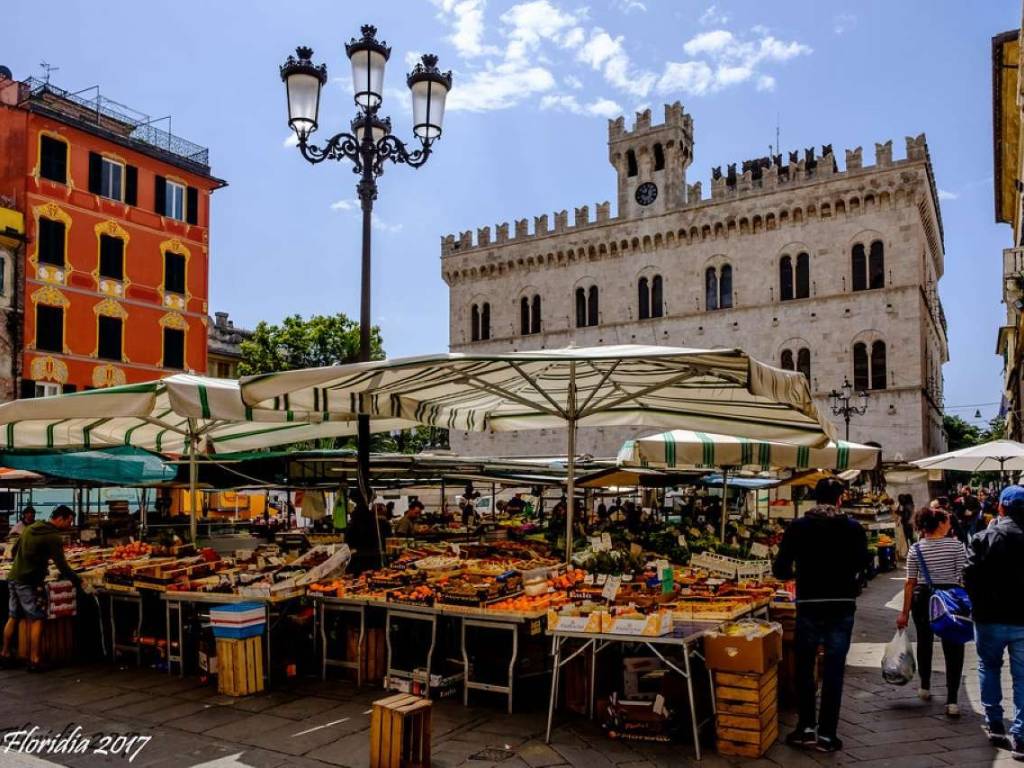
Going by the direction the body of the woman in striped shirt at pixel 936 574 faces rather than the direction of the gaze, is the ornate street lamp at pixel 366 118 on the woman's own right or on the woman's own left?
on the woman's own left

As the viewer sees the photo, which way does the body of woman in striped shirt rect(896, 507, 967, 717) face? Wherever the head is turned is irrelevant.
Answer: away from the camera

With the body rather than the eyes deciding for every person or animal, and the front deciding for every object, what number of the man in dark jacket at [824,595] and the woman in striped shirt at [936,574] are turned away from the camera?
2

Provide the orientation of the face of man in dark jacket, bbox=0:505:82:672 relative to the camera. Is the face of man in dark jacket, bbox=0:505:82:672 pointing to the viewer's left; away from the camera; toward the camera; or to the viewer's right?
to the viewer's right

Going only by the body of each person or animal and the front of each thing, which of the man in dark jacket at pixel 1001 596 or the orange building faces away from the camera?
the man in dark jacket

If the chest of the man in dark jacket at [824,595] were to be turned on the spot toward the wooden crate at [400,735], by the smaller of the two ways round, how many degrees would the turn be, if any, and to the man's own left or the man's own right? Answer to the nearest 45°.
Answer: approximately 135° to the man's own left

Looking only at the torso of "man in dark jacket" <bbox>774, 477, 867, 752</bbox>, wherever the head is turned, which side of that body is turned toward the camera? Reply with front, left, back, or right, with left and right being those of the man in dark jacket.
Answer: back

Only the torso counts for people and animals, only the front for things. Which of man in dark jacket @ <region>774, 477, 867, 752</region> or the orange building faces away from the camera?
the man in dark jacket

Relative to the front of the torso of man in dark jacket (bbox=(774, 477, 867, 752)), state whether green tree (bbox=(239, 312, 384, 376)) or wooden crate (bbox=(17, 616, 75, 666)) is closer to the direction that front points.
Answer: the green tree

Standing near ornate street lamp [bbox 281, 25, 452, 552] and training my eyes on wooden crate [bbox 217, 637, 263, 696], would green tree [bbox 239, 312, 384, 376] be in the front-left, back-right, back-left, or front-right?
back-right

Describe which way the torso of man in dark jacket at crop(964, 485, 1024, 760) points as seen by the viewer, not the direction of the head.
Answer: away from the camera

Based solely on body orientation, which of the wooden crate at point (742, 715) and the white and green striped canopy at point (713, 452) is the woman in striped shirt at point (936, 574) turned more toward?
the white and green striped canopy

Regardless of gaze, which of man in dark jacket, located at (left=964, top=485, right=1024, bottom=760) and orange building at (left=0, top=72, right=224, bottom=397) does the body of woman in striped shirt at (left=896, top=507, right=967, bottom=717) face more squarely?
the orange building

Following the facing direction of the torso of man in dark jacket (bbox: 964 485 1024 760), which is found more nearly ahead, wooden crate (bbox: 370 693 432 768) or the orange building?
the orange building

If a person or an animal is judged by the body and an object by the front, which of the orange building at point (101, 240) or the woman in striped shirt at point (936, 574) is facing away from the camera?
the woman in striped shirt
